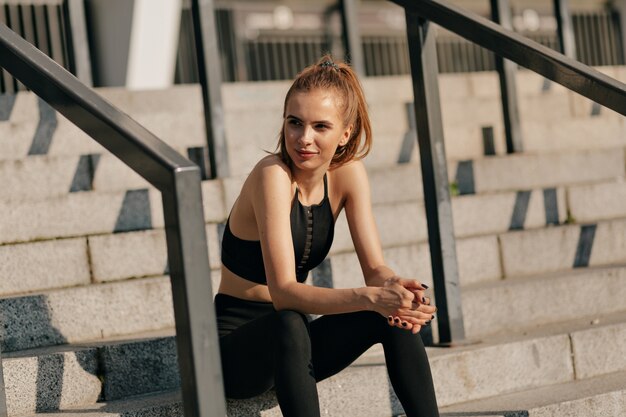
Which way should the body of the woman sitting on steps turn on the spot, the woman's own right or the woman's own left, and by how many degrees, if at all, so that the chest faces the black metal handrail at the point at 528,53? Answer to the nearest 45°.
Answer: approximately 90° to the woman's own left

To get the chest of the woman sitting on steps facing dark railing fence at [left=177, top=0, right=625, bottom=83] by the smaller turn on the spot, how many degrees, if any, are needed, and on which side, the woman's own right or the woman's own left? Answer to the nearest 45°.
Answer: approximately 135° to the woman's own left

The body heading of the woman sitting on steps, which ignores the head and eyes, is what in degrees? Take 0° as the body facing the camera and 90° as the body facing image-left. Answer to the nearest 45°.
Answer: approximately 315°

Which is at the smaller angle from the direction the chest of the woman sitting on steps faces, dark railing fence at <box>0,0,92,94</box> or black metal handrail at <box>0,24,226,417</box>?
the black metal handrail

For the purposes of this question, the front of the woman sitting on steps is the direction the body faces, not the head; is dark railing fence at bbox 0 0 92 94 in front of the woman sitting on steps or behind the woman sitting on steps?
behind

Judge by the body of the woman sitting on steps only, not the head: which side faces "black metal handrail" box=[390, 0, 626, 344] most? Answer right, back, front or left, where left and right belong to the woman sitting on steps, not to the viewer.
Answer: left

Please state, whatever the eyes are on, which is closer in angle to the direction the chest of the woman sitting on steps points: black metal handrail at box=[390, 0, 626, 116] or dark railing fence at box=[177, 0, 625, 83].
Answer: the black metal handrail

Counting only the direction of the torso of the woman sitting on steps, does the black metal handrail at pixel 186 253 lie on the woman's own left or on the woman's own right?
on the woman's own right
